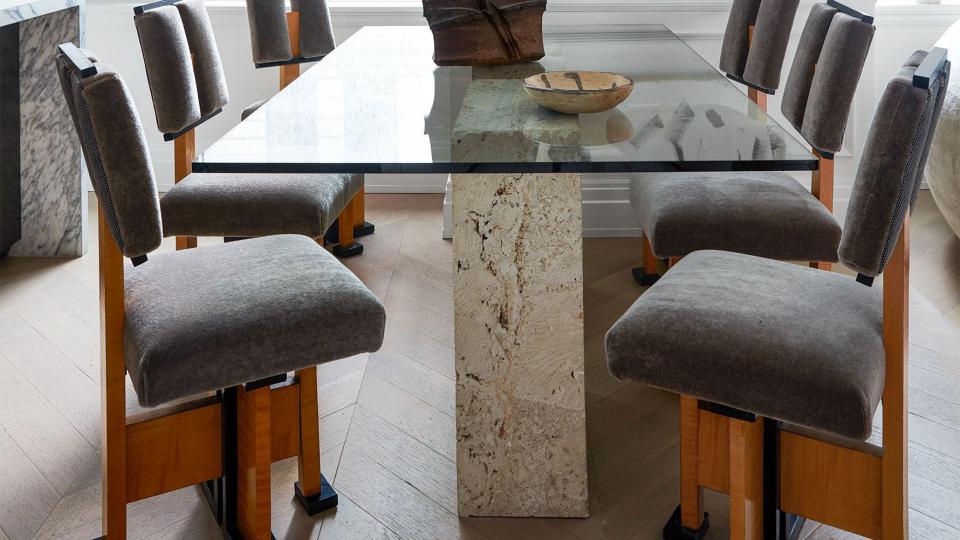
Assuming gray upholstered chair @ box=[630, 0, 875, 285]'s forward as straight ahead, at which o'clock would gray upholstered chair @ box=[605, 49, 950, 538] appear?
gray upholstered chair @ box=[605, 49, 950, 538] is roughly at 9 o'clock from gray upholstered chair @ box=[630, 0, 875, 285].

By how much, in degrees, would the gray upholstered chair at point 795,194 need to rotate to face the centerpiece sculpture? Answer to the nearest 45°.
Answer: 0° — it already faces it

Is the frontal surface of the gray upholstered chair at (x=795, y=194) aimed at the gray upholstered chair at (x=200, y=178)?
yes

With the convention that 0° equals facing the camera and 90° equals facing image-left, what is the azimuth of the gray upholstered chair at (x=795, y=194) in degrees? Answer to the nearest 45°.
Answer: approximately 90°
